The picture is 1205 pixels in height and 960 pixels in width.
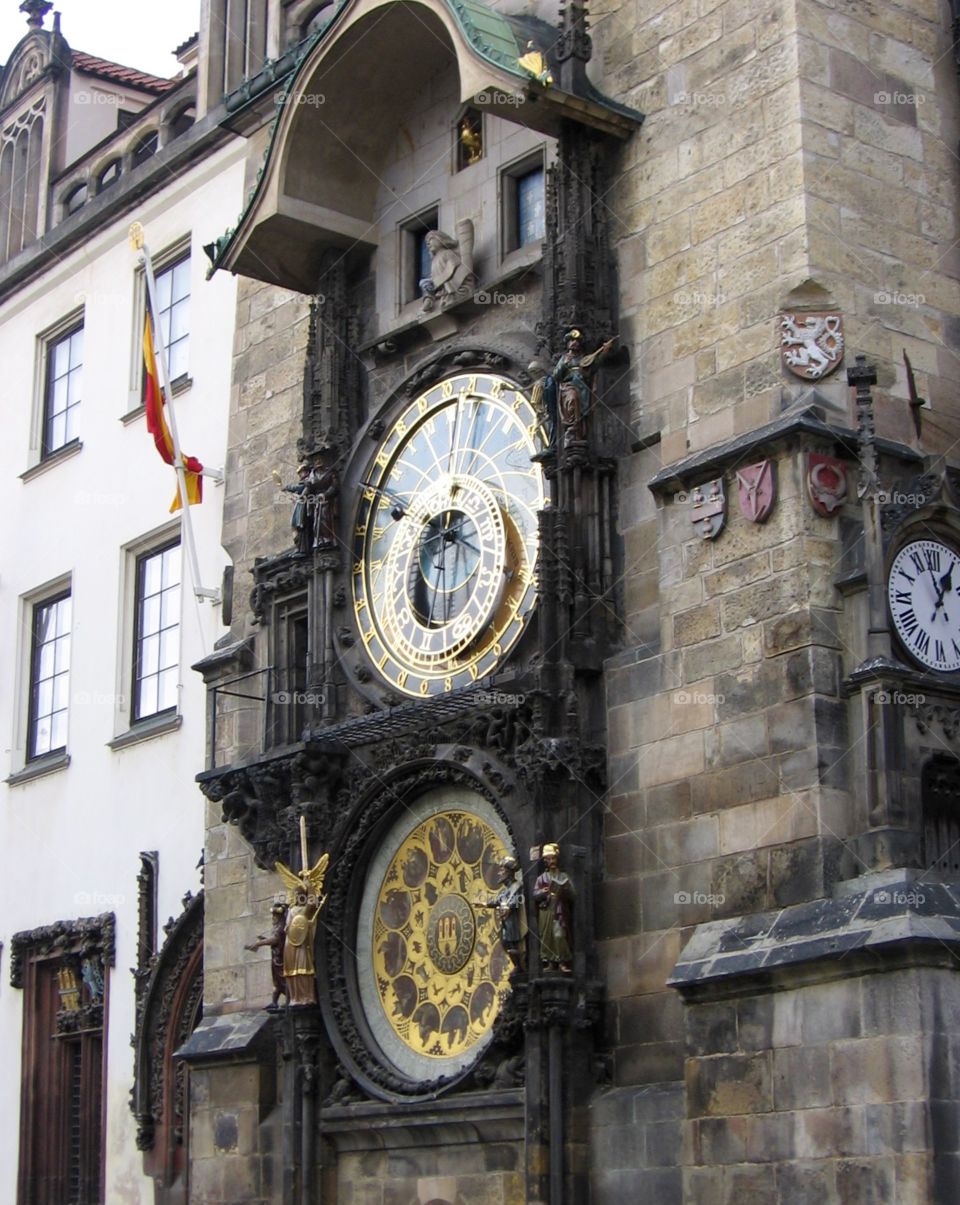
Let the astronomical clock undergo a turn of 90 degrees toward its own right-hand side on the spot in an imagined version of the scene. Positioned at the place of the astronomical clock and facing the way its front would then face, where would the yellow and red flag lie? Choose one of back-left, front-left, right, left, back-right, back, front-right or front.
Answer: front

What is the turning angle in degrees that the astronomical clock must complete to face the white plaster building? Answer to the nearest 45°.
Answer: approximately 90° to its right

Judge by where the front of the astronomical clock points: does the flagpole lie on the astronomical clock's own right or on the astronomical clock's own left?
on the astronomical clock's own right

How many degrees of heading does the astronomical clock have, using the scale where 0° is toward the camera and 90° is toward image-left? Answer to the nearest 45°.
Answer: approximately 45°
